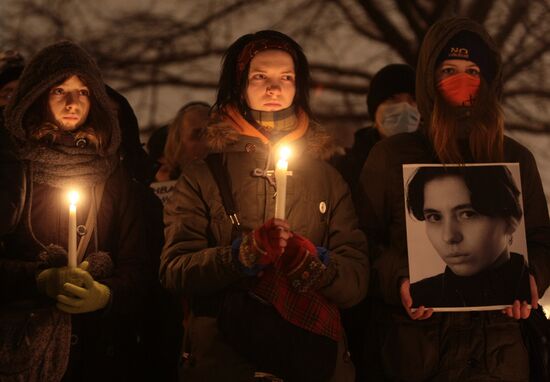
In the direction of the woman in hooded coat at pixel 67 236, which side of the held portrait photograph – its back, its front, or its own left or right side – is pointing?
right

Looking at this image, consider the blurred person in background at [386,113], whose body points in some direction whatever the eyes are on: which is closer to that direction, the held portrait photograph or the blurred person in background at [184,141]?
the held portrait photograph

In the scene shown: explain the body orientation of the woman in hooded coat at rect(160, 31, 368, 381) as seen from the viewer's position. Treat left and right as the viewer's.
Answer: facing the viewer

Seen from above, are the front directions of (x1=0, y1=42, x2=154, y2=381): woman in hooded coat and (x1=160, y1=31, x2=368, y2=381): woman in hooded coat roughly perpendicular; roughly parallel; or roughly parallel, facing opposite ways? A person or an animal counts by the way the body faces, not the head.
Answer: roughly parallel

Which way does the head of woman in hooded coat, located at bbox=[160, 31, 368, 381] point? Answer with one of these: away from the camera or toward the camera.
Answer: toward the camera

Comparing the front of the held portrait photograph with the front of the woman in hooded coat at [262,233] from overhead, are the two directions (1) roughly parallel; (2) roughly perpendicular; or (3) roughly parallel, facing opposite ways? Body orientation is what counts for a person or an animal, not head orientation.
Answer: roughly parallel

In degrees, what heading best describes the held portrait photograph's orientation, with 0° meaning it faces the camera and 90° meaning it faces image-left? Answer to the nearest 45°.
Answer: approximately 0°

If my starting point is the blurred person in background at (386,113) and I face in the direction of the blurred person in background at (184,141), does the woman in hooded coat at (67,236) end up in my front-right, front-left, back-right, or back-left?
front-left

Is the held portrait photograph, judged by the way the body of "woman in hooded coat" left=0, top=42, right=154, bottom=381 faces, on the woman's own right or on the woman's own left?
on the woman's own left

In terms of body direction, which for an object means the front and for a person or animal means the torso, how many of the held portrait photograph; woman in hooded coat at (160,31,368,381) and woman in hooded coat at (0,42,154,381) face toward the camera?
3

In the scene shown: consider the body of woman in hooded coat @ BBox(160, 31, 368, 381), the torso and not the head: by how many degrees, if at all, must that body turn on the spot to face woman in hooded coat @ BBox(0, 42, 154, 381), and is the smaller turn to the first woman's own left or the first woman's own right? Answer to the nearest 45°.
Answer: approximately 90° to the first woman's own right

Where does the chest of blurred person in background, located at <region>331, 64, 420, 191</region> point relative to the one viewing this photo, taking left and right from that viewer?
facing the viewer and to the right of the viewer
